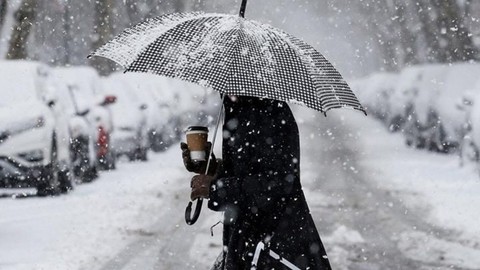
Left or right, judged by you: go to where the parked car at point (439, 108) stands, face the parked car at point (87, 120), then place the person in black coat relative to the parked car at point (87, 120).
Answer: left

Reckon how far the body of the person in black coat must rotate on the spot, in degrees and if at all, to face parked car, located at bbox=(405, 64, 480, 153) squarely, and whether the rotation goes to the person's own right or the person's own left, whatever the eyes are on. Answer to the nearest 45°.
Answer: approximately 90° to the person's own right

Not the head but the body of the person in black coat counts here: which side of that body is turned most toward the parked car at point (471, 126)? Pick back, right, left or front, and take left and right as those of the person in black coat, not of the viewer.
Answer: right

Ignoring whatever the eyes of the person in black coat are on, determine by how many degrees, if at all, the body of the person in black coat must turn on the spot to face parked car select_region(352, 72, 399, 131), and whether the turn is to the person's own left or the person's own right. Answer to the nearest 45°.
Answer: approximately 90° to the person's own right

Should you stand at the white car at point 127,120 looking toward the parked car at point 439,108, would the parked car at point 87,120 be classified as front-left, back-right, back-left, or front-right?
back-right

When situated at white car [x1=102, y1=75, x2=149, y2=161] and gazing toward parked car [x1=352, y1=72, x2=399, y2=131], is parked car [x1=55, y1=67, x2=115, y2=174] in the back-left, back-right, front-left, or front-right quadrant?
back-right
